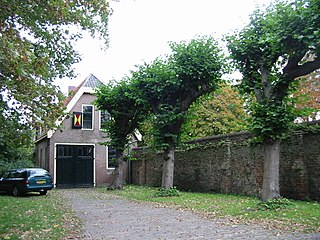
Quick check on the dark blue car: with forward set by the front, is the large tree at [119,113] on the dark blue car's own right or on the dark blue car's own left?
on the dark blue car's own right

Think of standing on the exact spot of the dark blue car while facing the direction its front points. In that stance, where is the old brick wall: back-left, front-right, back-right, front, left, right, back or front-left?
back

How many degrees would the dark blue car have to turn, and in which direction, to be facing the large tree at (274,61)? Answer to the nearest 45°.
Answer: approximately 180°

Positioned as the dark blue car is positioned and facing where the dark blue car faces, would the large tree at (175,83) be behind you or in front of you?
behind

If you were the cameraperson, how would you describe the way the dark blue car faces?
facing away from the viewer and to the left of the viewer
